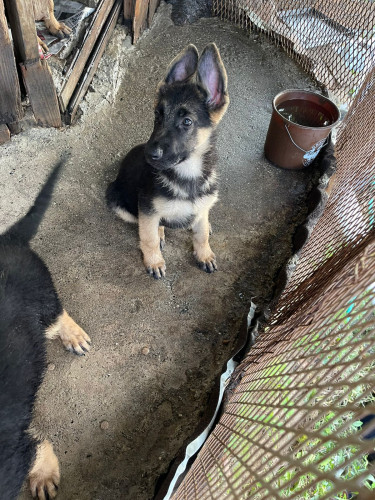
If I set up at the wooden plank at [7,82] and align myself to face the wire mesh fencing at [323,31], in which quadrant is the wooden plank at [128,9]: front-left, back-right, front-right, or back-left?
front-left

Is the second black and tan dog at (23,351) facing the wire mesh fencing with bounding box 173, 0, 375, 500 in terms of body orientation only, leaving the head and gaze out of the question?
no

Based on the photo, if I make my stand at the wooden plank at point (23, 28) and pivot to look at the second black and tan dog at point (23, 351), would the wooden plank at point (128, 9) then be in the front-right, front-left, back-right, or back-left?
back-left
